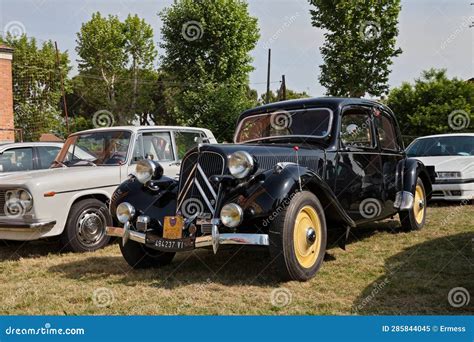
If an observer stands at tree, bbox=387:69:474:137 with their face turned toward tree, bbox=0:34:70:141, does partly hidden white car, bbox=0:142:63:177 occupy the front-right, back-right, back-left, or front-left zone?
front-left

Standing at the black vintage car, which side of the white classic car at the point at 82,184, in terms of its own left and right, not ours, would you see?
left

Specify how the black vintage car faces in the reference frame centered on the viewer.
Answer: facing the viewer and to the left of the viewer

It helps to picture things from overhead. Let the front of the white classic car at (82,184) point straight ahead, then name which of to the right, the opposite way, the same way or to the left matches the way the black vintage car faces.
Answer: the same way

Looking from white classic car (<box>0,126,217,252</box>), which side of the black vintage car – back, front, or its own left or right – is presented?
right

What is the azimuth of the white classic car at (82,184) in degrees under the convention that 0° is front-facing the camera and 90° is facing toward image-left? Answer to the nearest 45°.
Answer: approximately 45°

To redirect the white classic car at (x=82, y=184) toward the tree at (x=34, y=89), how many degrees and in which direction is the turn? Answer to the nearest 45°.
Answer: approximately 135° to its right

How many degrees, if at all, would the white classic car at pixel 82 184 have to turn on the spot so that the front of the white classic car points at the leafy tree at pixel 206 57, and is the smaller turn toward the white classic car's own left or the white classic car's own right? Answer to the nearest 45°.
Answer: approximately 135° to the white classic car's own right

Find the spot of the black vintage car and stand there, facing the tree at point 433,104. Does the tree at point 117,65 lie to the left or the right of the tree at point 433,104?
left

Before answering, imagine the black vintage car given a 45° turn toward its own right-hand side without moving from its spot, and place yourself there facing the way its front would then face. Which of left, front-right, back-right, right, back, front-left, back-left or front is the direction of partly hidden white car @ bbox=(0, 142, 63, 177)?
front-right

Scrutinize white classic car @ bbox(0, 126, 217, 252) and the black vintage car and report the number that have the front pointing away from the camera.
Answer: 0

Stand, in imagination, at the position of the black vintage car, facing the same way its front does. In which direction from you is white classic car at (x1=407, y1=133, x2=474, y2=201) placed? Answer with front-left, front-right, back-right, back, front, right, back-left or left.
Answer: back

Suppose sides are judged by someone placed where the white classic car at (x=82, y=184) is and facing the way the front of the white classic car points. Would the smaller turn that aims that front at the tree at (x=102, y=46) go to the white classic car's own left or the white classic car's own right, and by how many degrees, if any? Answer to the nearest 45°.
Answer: approximately 135° to the white classic car's own right

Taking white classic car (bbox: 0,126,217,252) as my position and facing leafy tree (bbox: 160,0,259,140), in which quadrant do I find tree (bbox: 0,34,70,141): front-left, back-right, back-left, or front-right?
front-left

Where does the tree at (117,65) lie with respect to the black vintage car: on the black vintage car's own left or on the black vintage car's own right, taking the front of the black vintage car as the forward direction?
on the black vintage car's own right

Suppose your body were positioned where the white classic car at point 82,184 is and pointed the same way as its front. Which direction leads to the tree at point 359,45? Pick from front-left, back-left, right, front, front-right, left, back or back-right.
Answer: back

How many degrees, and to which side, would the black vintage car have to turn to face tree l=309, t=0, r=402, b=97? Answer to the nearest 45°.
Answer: approximately 135° to its right
